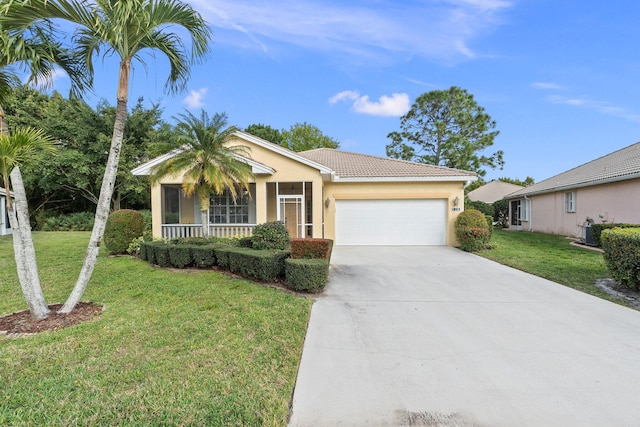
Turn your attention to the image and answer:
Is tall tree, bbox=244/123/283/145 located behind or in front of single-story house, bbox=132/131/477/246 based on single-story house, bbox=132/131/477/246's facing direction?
behind

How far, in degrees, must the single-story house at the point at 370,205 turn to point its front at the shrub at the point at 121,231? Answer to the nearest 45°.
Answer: approximately 90° to its right

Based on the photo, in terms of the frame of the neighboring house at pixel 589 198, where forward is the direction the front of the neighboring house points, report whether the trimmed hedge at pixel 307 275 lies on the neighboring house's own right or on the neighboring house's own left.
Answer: on the neighboring house's own right

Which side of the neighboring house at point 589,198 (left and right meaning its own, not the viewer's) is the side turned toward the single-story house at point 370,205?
right

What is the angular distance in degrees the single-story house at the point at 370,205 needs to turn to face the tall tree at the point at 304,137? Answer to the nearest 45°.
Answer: approximately 180°

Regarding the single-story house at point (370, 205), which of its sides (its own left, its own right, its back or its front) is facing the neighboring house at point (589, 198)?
left

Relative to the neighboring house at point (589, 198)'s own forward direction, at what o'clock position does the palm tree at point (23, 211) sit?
The palm tree is roughly at 2 o'clock from the neighboring house.

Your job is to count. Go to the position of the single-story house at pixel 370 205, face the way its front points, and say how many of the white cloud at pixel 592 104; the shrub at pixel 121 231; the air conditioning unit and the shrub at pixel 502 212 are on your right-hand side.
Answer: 1

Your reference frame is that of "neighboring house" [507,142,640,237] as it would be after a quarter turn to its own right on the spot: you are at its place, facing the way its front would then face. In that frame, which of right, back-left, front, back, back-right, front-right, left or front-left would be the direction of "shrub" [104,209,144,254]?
front

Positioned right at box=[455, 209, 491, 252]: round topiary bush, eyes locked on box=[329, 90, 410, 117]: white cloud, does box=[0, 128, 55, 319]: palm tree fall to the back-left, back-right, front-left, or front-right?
back-left

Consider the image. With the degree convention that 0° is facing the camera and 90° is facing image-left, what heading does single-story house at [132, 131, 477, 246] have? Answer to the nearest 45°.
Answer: approximately 0°

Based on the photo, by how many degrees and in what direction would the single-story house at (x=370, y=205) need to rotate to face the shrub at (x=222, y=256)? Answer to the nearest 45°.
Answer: approximately 45° to its right

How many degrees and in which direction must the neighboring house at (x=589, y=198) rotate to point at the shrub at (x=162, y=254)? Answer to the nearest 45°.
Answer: approximately 90° to its right
